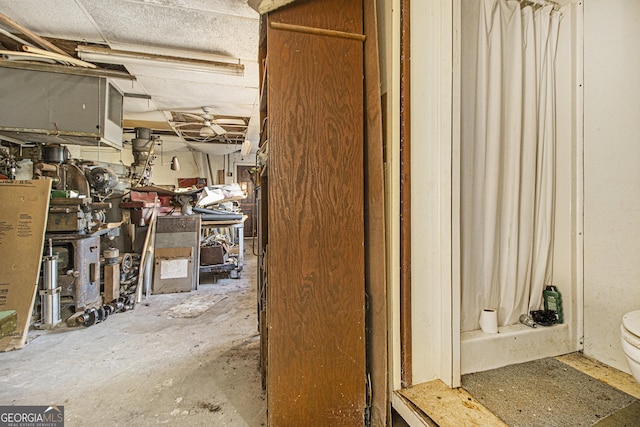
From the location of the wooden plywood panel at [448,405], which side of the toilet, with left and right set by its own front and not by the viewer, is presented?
front

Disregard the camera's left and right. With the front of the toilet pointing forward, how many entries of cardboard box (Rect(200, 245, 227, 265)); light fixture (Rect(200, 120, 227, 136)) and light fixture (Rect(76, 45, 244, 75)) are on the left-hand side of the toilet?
0

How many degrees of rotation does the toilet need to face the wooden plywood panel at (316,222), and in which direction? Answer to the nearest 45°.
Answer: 0° — it already faces it

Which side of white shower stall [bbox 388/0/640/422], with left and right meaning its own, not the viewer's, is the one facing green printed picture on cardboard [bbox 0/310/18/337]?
right

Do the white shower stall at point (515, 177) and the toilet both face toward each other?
no

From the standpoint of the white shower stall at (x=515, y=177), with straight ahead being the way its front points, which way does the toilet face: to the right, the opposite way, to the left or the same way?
to the right

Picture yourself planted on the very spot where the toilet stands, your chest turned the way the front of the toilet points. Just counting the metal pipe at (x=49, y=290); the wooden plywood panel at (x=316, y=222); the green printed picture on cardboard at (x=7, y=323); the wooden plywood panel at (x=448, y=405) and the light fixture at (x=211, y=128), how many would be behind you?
0

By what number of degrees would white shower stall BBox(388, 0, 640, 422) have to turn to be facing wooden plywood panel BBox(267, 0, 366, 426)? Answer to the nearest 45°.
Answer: approximately 90° to its right

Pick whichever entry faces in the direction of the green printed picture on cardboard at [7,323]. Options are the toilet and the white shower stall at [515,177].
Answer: the toilet

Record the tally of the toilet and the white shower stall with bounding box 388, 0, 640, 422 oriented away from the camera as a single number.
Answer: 0

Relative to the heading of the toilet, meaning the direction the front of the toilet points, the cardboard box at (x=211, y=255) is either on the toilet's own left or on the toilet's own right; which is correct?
on the toilet's own right

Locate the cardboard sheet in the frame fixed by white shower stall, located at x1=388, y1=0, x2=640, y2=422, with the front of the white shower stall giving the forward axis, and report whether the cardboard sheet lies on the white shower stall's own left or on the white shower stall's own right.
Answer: on the white shower stall's own right

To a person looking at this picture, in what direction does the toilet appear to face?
facing the viewer and to the left of the viewer

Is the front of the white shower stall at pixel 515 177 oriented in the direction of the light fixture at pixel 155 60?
no

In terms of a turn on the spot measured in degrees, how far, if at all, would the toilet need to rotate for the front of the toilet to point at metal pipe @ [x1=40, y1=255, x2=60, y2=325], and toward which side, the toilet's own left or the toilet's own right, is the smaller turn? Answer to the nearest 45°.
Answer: approximately 45° to the toilet's own right

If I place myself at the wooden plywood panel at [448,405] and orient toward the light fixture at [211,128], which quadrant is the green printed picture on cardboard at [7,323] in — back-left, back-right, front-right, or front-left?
front-left

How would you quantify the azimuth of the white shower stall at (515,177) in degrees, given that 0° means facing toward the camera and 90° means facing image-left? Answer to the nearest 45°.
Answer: approximately 315°

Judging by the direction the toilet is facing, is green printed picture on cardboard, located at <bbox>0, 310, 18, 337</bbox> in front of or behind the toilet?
in front
